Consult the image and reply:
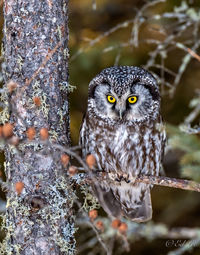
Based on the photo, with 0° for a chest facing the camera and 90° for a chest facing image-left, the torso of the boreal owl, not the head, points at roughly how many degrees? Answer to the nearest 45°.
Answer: approximately 0°

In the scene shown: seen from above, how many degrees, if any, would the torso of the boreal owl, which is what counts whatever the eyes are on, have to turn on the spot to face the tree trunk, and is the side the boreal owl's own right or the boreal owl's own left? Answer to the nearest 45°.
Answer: approximately 45° to the boreal owl's own right
